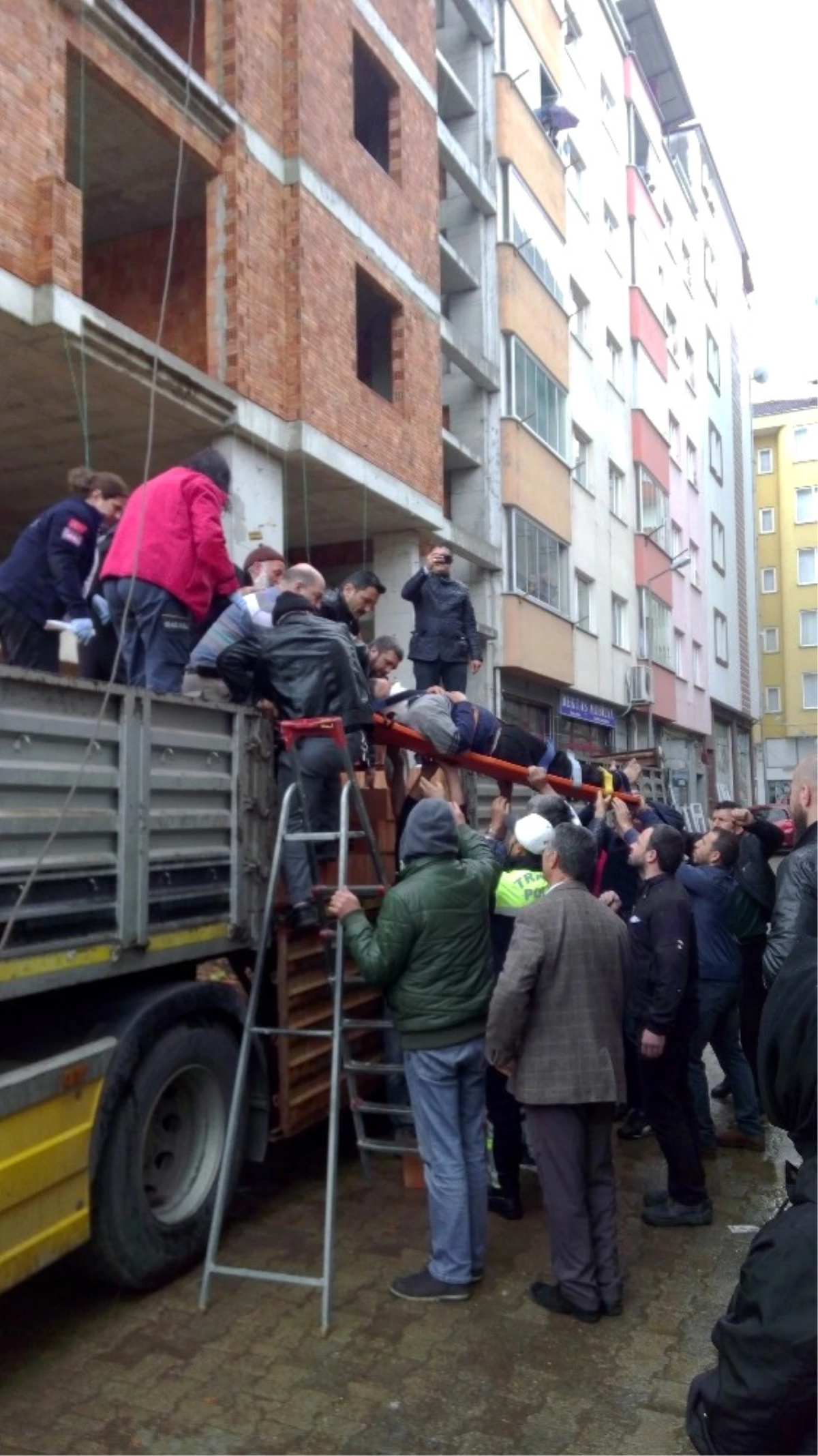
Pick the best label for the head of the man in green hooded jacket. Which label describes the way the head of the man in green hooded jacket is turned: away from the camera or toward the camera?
away from the camera

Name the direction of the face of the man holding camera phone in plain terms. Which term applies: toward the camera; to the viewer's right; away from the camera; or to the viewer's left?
toward the camera

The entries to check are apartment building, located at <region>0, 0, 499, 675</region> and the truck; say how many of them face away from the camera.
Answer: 0

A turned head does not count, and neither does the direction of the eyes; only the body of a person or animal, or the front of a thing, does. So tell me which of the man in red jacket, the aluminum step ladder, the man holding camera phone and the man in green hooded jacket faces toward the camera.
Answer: the man holding camera phone

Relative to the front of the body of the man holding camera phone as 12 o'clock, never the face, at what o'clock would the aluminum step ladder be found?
The aluminum step ladder is roughly at 12 o'clock from the man holding camera phone.

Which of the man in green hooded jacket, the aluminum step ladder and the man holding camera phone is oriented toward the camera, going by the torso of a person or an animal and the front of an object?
the man holding camera phone

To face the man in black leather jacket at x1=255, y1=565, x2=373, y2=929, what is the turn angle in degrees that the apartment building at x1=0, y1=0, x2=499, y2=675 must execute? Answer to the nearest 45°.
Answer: approximately 45° to its right

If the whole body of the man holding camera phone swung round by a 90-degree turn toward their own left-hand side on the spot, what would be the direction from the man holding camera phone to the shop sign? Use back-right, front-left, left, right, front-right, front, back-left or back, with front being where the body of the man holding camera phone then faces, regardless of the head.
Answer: left

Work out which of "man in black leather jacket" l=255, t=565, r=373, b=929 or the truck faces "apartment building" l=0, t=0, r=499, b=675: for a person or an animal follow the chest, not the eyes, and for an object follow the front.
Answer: the man in black leather jacket

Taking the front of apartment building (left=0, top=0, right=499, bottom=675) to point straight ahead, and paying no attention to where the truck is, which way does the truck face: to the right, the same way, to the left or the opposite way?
to the right

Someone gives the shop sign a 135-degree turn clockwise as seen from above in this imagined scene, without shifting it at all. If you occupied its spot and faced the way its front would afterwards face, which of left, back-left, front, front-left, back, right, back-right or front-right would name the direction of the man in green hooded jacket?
left

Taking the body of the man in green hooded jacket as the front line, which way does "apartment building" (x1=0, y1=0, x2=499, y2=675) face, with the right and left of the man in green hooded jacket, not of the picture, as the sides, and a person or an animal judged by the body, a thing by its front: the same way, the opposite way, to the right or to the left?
the opposite way

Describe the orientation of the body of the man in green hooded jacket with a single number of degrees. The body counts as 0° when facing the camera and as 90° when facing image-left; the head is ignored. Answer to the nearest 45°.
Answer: approximately 135°
